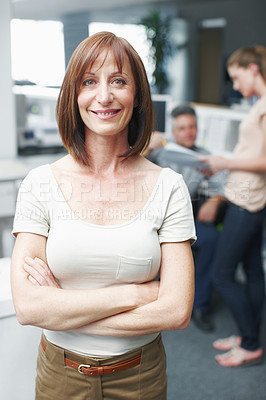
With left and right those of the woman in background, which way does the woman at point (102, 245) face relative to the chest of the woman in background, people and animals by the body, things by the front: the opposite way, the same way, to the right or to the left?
to the left

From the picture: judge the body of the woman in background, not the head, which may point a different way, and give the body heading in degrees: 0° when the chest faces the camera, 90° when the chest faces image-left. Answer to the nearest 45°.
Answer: approximately 90°

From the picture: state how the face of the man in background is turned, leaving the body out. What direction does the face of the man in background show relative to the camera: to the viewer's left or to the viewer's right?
to the viewer's right

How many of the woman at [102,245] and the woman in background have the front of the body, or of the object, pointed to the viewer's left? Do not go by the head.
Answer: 1

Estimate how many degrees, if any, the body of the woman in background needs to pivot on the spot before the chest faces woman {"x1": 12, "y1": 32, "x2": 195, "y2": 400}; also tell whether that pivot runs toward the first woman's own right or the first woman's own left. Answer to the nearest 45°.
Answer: approximately 90° to the first woman's own left

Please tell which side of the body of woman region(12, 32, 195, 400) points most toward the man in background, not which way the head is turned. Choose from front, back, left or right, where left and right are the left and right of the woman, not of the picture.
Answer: back

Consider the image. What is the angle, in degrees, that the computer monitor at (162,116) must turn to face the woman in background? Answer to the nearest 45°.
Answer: approximately 90° to its left

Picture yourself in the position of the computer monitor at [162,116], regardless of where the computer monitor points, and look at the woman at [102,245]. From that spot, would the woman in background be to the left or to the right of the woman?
left

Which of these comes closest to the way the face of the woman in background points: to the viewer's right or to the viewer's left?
to the viewer's left
